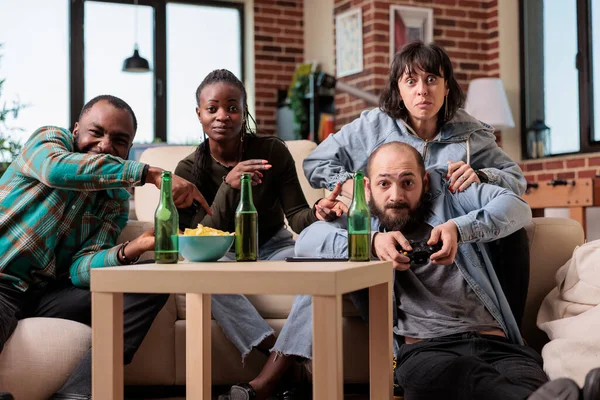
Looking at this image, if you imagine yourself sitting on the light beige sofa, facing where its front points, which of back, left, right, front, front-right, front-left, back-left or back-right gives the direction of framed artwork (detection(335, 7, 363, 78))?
back

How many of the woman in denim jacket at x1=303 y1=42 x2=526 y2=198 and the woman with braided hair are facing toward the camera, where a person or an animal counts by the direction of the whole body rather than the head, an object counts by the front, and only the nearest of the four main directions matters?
2

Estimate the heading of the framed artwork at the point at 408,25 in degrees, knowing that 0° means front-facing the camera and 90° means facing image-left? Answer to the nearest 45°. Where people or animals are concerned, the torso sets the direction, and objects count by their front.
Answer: approximately 315°

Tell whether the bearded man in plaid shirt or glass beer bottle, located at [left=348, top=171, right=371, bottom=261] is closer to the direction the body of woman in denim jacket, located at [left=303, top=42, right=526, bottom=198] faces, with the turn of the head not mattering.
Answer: the glass beer bottle

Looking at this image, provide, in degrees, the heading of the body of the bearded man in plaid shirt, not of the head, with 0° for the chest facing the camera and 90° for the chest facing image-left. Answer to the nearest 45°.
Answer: approximately 315°

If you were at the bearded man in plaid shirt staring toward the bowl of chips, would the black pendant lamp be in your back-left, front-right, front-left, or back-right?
back-left

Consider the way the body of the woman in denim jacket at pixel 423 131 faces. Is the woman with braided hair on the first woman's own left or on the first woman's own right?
on the first woman's own right

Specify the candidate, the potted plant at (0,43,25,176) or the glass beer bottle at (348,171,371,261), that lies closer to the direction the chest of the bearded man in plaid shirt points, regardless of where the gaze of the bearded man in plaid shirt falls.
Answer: the glass beer bottle

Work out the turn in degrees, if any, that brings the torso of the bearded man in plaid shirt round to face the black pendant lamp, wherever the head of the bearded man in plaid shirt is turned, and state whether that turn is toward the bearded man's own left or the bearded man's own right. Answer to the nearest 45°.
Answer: approximately 135° to the bearded man's own left

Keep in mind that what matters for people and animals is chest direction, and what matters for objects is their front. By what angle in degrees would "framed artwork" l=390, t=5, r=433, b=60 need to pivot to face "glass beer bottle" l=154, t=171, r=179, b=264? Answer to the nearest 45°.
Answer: approximately 45° to its right
